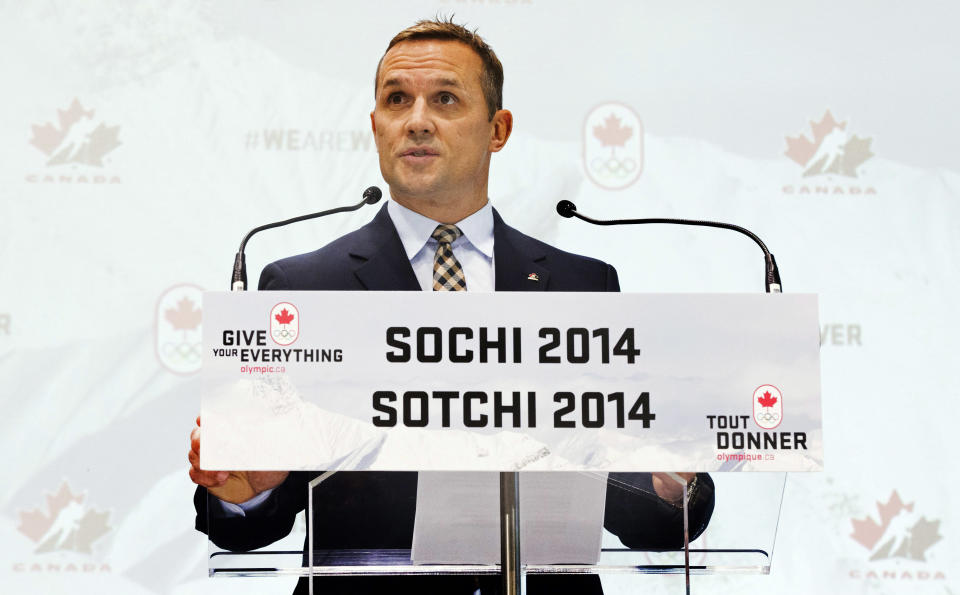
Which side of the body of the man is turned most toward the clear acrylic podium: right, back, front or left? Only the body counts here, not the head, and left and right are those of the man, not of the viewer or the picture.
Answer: front

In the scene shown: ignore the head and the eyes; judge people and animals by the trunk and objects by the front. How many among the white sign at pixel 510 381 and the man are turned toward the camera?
2

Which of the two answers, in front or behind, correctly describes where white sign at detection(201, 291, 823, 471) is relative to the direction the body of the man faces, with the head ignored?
in front

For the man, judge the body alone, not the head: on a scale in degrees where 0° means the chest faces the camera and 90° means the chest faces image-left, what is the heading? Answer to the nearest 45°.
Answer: approximately 0°

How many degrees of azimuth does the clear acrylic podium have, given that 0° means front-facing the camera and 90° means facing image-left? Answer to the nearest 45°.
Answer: approximately 0°

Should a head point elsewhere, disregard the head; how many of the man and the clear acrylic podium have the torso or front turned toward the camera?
2

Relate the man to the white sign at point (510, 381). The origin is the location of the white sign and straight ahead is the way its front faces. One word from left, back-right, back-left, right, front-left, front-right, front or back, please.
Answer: back
